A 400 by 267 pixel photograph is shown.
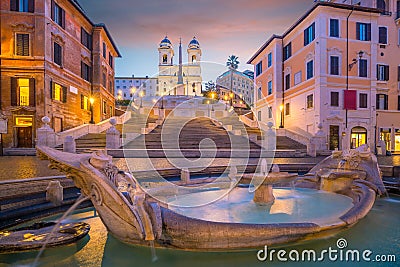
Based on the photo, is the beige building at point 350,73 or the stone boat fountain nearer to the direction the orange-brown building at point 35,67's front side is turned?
the stone boat fountain

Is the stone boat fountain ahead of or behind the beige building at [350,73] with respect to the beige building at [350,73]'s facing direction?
ahead

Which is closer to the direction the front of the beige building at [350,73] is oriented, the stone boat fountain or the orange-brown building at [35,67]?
the stone boat fountain

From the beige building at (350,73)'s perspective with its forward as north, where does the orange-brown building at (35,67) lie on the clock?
the orange-brown building at (35,67) is roughly at 2 o'clock from the beige building at (350,73).

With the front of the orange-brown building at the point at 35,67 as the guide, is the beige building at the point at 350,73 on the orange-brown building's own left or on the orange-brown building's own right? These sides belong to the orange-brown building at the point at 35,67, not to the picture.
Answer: on the orange-brown building's own left

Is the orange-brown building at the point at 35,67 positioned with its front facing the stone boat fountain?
yes

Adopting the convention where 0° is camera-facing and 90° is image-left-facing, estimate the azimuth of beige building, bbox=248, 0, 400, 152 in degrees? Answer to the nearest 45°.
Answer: approximately 0°
